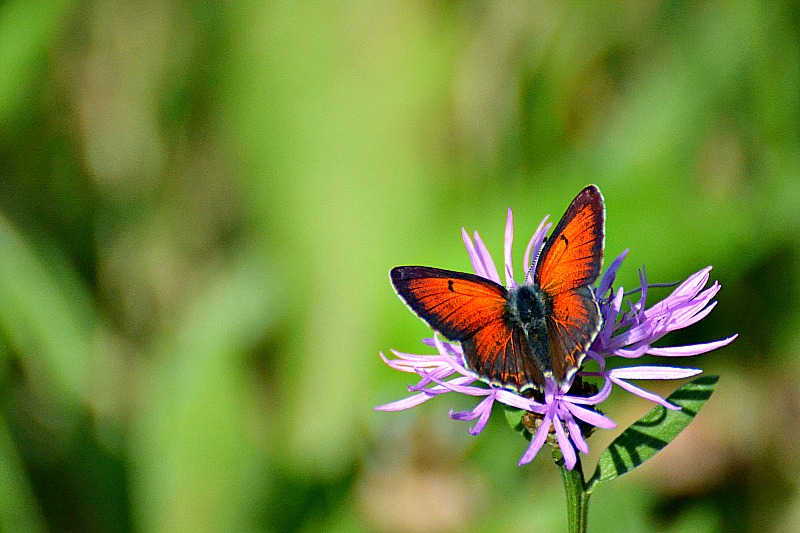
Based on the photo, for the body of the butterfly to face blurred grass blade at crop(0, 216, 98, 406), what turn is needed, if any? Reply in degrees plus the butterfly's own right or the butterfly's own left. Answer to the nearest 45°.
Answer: approximately 45° to the butterfly's own left

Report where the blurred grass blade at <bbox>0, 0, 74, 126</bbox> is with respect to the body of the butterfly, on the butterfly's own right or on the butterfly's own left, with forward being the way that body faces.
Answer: on the butterfly's own left

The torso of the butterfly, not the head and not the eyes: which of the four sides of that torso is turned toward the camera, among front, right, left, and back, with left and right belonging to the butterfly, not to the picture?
back
